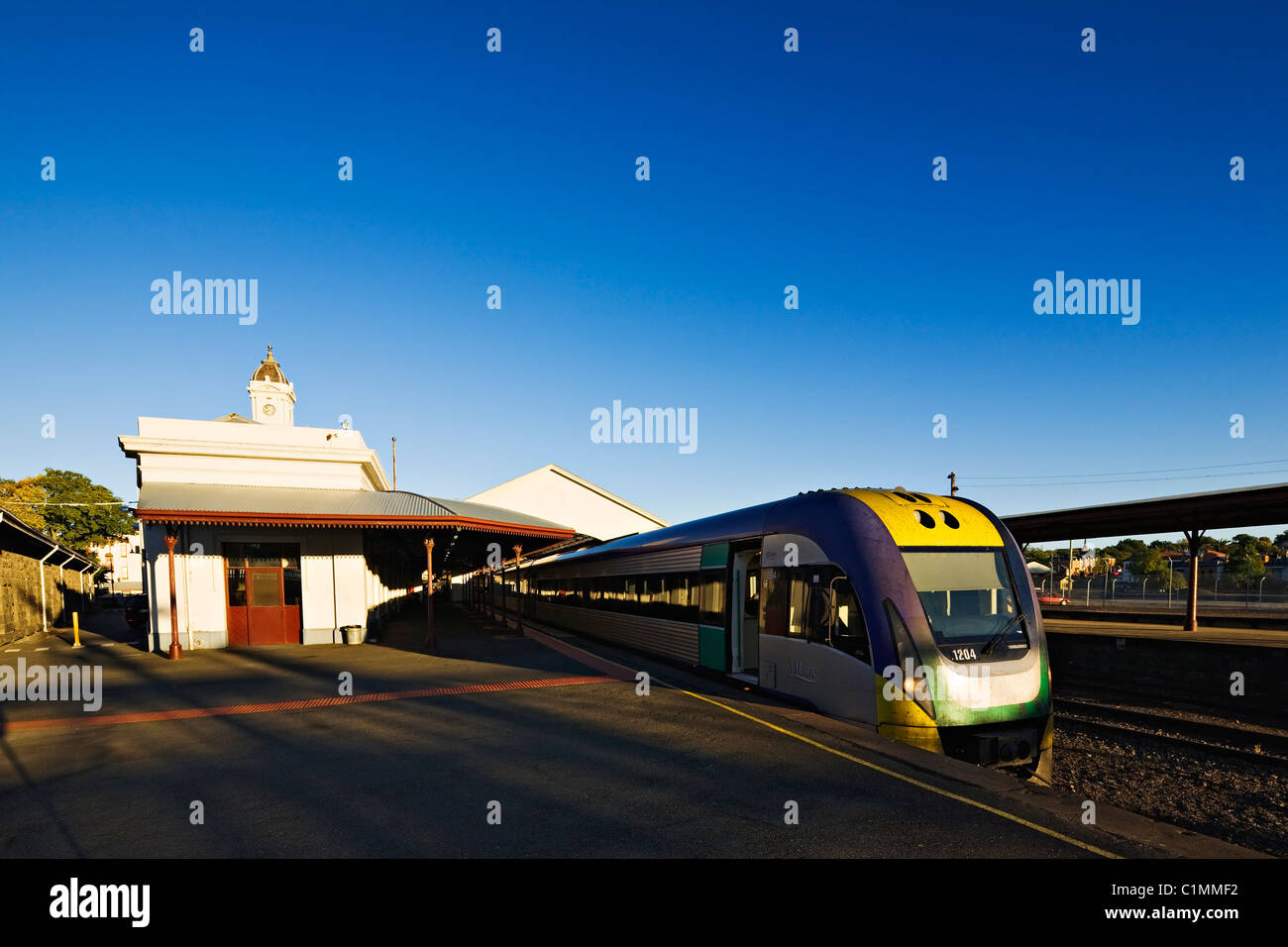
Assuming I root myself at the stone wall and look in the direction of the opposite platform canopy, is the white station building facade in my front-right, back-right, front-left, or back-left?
front-right

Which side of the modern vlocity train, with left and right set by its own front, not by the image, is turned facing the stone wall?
right

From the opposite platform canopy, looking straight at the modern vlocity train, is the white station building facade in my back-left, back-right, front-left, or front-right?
front-right

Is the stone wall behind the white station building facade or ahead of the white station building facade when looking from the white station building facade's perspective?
behind

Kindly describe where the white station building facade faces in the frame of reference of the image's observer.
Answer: facing the viewer

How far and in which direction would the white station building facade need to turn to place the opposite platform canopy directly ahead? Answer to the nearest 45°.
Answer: approximately 90° to its left

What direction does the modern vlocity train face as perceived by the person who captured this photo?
facing the viewer and to the right of the viewer

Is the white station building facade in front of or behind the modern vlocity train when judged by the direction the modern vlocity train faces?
behind

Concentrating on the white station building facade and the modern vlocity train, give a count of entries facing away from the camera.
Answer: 0
